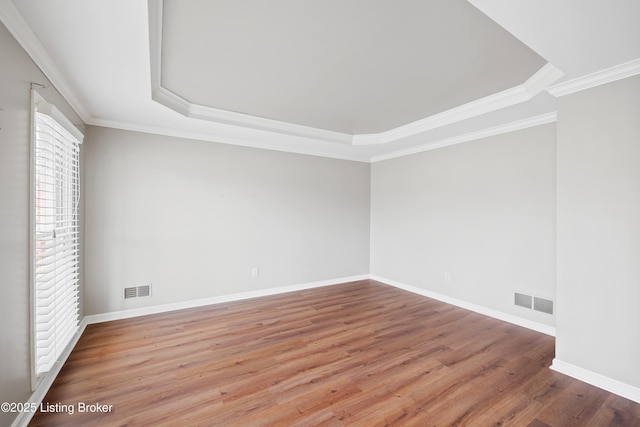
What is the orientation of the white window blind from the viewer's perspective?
to the viewer's right
